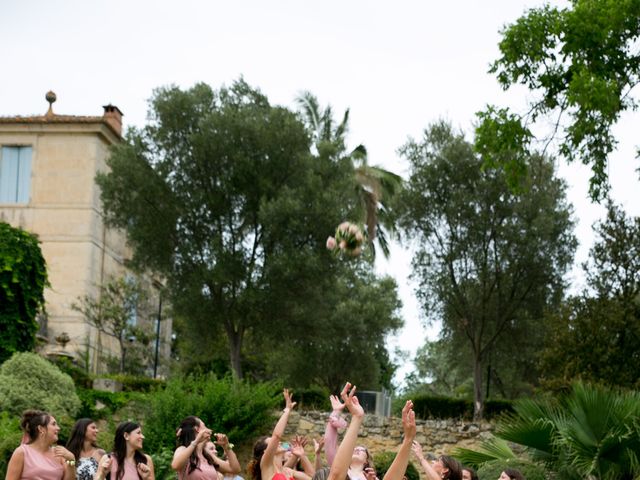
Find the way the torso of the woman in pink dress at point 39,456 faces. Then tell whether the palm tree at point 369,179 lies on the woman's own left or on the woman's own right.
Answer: on the woman's own left

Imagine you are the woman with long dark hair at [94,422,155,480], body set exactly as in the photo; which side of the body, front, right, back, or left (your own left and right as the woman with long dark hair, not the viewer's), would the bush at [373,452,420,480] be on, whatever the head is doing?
left

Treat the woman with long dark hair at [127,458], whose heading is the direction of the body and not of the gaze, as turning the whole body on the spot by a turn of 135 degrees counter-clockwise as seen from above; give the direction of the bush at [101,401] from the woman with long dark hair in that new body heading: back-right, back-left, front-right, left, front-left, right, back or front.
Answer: front

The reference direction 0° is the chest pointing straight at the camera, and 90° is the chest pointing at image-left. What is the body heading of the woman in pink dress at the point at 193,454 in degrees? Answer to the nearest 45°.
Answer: approximately 315°

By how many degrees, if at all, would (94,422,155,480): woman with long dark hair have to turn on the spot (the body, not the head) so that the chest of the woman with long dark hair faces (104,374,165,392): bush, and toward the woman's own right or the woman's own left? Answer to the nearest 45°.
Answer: approximately 135° to the woman's own left

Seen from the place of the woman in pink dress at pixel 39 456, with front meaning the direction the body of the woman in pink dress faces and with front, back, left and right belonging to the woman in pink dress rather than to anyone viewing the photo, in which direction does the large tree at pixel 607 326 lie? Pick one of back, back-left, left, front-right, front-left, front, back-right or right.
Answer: left

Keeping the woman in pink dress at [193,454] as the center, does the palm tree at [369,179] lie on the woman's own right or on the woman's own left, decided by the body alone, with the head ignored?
on the woman's own left

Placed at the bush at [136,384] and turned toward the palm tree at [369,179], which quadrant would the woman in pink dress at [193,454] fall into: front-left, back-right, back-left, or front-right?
back-right

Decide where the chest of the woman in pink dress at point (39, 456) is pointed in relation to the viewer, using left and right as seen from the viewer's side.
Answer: facing the viewer and to the right of the viewer

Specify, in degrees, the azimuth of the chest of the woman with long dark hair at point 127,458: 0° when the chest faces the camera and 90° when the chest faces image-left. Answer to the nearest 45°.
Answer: approximately 315°
